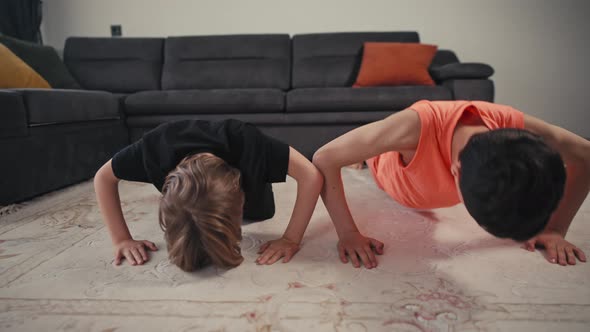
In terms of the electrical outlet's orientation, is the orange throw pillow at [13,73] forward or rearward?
forward

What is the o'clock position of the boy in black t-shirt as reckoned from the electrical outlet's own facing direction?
The boy in black t-shirt is roughly at 12 o'clock from the electrical outlet.

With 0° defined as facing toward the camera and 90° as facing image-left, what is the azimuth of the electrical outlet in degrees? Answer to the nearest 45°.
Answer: approximately 0°

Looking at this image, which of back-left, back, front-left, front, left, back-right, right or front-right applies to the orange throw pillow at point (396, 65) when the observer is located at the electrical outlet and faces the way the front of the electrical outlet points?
front-left

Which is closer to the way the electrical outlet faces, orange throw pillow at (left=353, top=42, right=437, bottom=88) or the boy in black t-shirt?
the boy in black t-shirt
